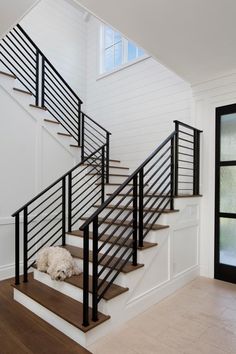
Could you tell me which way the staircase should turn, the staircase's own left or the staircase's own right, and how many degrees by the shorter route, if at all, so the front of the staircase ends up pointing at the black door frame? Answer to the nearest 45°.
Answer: approximately 180°

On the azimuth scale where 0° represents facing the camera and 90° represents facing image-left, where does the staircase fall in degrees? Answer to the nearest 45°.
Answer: approximately 45°
